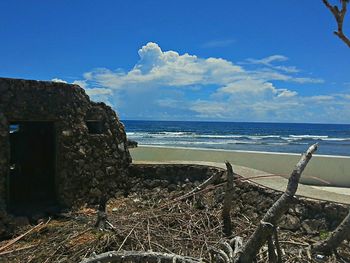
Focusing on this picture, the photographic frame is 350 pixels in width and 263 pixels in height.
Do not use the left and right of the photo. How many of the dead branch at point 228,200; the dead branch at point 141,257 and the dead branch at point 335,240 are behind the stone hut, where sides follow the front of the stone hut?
0

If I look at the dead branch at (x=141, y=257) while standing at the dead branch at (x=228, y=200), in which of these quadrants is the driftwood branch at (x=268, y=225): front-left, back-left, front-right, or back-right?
front-left

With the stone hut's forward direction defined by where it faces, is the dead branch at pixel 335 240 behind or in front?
in front

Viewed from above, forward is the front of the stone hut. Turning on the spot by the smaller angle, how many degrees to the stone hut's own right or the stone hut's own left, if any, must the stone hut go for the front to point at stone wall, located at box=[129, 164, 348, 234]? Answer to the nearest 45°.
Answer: approximately 45° to the stone hut's own left

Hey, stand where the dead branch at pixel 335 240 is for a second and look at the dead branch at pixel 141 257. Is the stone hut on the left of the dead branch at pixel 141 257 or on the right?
right

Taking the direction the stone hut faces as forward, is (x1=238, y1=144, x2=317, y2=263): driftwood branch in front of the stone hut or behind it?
in front

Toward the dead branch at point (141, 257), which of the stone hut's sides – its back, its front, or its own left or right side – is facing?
front

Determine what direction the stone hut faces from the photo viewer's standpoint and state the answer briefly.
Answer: facing the viewer

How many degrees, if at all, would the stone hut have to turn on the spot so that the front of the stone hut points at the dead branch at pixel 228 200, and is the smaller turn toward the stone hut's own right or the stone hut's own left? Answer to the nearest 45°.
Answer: approximately 45° to the stone hut's own left
